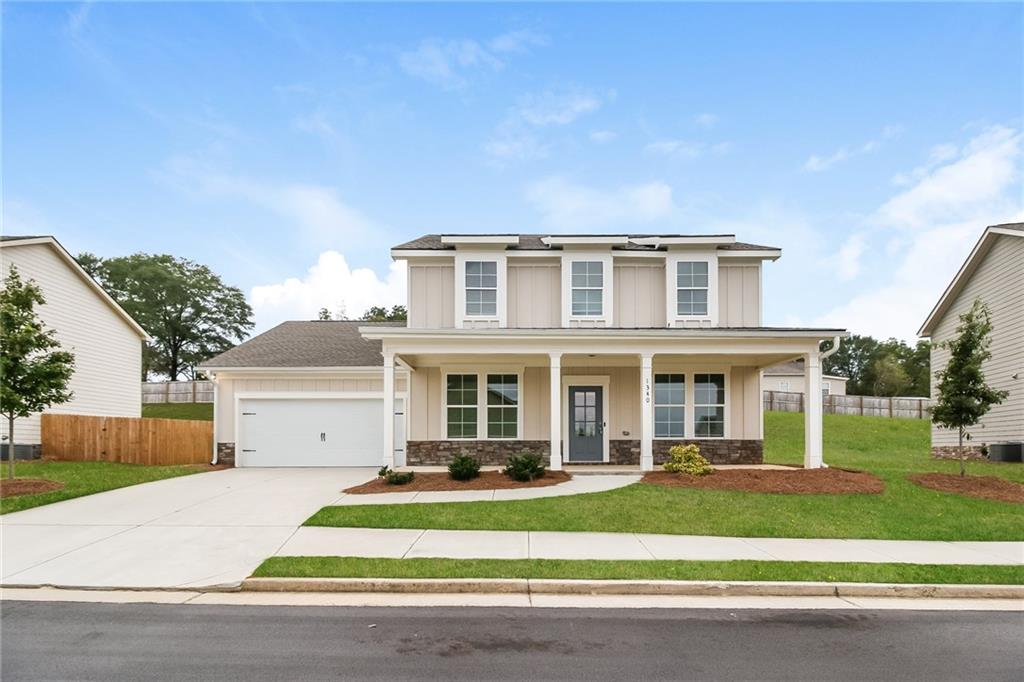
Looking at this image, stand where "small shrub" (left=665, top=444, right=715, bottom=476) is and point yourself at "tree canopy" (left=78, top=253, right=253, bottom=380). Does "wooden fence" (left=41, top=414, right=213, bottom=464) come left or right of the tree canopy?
left

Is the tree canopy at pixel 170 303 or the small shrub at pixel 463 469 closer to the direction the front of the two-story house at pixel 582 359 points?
the small shrub

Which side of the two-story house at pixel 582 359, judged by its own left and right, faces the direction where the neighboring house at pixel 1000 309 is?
left

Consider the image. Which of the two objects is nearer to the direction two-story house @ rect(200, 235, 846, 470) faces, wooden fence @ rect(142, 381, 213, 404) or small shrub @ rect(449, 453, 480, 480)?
the small shrub

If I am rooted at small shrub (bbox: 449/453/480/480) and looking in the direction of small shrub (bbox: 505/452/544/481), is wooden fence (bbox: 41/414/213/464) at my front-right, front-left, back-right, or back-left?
back-left

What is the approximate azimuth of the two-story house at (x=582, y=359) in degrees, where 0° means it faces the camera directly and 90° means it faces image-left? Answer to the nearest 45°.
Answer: approximately 0°

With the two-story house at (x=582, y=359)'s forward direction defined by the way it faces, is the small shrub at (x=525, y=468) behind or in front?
in front

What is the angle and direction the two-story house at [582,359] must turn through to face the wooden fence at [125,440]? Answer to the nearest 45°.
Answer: approximately 90° to its right
